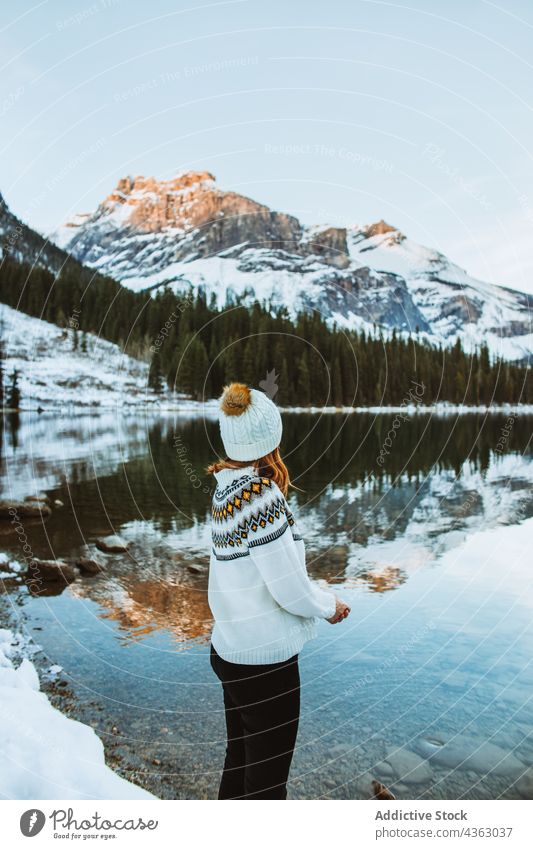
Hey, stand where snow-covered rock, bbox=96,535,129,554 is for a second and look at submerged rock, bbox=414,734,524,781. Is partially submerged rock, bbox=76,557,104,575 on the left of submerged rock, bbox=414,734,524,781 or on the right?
right

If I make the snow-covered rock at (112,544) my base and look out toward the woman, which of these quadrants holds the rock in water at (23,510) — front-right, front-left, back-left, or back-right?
back-right

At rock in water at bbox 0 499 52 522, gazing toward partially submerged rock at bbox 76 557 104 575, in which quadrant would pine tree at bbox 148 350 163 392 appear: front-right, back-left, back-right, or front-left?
back-left

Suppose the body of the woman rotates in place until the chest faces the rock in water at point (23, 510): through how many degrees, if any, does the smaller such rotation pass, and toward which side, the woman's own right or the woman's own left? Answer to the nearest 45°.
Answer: approximately 90° to the woman's own left

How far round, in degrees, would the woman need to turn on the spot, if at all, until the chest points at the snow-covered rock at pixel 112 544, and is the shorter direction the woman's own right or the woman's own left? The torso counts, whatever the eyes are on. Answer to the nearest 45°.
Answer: approximately 45° to the woman's own left

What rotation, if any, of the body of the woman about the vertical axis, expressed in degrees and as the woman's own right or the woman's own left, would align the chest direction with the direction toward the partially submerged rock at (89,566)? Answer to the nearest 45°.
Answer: approximately 90° to the woman's own left

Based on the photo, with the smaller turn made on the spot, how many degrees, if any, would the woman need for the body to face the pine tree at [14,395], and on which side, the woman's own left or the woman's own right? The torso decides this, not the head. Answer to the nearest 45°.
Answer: approximately 90° to the woman's own left

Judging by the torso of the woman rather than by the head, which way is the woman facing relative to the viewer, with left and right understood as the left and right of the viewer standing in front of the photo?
facing away from the viewer and to the right of the viewer

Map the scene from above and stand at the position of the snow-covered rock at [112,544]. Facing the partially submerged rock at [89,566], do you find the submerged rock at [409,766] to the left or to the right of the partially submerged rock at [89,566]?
left

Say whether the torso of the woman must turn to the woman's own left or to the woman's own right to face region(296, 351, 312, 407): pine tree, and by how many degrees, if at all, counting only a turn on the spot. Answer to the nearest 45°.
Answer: approximately 45° to the woman's own left

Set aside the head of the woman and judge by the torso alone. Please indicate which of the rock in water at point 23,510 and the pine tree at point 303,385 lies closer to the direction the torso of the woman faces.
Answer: the pine tree
